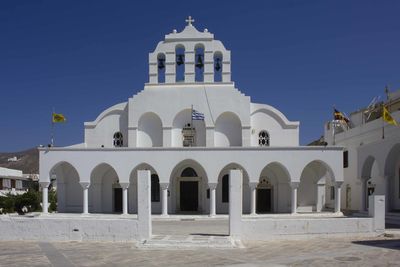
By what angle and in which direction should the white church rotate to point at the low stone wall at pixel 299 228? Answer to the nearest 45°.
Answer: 0° — it already faces it

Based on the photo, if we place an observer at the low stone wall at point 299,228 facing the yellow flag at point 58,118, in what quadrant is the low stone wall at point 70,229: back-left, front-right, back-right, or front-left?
front-left

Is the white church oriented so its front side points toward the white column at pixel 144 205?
yes

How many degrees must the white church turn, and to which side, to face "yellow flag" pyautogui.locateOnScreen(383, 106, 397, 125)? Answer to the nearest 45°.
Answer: approximately 45° to its left

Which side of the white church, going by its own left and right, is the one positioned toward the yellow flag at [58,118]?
right

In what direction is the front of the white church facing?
toward the camera

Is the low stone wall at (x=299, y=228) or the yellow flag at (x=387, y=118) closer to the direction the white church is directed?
the low stone wall

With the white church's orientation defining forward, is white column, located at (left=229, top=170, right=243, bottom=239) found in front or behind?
in front

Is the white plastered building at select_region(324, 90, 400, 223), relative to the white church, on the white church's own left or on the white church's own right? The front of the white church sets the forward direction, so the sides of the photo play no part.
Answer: on the white church's own left

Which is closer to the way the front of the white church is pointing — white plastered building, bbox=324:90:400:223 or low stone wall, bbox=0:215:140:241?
the low stone wall
